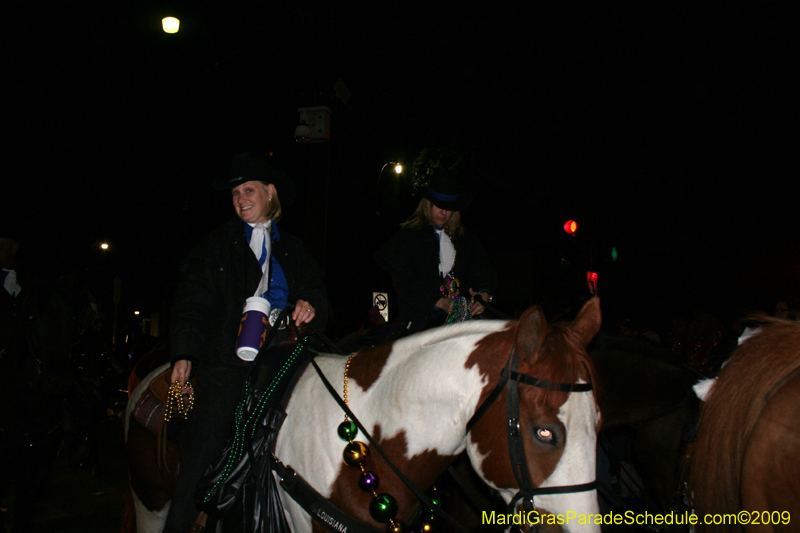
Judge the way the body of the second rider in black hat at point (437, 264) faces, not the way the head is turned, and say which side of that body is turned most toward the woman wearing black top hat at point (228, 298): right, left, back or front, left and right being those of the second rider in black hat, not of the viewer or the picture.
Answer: right

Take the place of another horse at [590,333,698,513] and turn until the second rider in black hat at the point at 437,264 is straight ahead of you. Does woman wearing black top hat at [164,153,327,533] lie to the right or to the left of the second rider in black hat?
left

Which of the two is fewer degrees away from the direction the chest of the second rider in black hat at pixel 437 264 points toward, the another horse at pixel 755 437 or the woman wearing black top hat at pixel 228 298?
the another horse

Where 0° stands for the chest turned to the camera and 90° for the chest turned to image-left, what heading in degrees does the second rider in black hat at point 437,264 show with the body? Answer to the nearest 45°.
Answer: approximately 315°

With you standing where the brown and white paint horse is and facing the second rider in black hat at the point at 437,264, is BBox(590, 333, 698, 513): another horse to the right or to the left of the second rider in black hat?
right
